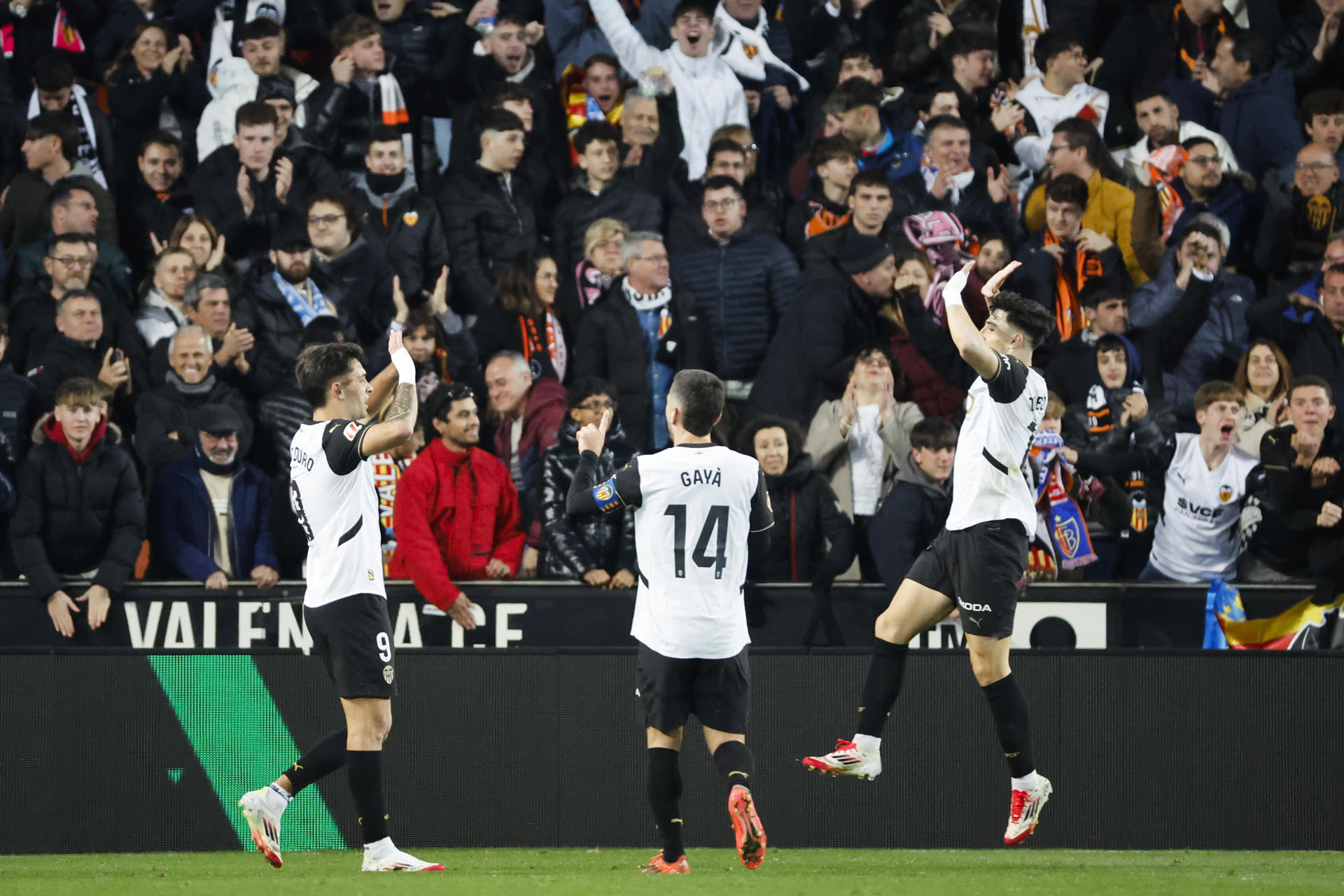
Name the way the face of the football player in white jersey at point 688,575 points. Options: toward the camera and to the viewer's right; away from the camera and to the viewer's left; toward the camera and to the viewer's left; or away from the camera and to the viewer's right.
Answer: away from the camera and to the viewer's left

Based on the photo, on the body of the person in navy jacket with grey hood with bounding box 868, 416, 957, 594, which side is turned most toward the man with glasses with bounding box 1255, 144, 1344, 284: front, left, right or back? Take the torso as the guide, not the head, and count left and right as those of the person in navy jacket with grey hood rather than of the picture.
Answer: left

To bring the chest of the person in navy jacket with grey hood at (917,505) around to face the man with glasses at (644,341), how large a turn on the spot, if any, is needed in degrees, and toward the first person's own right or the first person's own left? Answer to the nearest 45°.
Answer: approximately 180°

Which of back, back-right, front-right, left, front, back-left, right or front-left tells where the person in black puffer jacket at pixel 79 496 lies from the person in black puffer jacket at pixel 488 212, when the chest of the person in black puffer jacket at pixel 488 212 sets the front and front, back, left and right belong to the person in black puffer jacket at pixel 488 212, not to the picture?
right

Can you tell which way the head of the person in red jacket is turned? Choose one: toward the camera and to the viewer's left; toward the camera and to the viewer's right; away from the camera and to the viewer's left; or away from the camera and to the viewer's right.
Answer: toward the camera and to the viewer's right

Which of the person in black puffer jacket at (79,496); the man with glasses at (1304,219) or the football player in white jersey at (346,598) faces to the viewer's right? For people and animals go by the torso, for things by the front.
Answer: the football player in white jersey

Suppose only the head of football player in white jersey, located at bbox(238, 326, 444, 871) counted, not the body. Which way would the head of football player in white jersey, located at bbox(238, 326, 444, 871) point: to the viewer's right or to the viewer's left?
to the viewer's right

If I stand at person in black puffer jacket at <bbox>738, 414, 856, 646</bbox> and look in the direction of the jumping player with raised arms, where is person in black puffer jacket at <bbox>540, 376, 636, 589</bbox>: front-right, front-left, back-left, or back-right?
back-right

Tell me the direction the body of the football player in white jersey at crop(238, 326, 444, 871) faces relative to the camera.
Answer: to the viewer's right

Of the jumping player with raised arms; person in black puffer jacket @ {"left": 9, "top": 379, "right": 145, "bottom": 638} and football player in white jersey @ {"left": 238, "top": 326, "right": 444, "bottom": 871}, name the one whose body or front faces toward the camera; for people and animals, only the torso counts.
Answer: the person in black puffer jacket

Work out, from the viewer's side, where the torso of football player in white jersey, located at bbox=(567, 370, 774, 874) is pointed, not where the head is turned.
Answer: away from the camera

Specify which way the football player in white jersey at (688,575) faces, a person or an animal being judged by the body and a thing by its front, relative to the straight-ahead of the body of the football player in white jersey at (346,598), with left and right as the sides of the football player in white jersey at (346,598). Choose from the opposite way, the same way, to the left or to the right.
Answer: to the left

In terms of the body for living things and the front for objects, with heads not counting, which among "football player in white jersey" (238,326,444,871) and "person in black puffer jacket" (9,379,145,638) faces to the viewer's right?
the football player in white jersey
